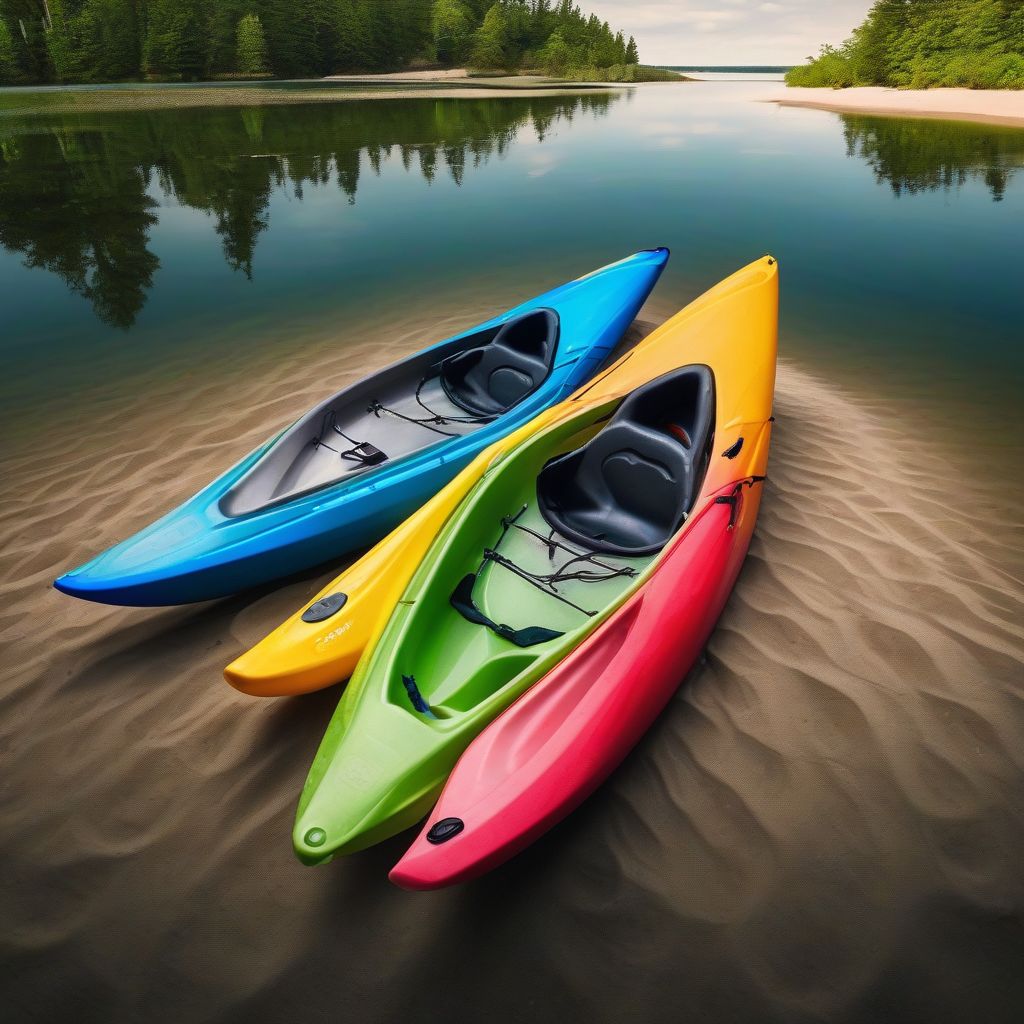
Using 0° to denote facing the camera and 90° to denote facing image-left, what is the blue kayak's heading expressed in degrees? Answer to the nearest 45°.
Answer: approximately 45°

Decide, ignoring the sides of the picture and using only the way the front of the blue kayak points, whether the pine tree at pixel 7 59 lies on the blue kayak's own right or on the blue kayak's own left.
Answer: on the blue kayak's own right

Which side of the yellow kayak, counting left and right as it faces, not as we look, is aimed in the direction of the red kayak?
left

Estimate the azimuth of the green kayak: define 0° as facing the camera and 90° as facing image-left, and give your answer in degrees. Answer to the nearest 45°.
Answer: approximately 45°

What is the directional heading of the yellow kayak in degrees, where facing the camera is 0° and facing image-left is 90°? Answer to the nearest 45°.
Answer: approximately 45°
